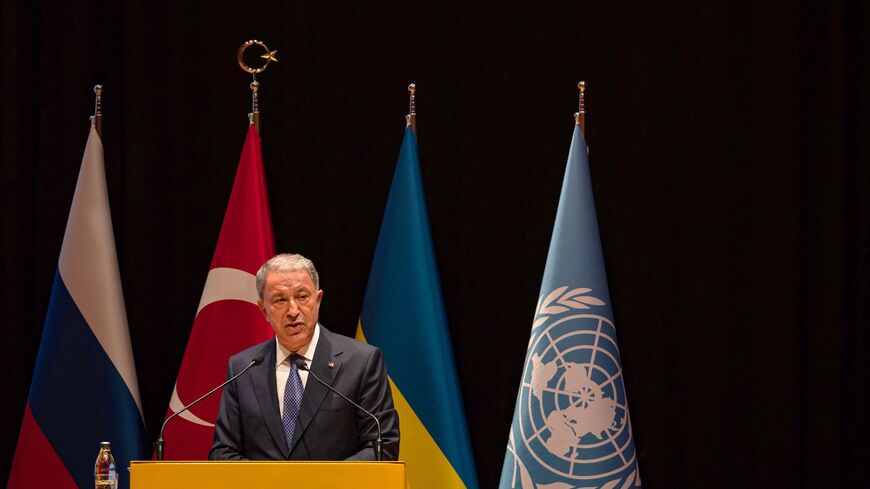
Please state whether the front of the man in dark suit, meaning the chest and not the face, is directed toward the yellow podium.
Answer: yes

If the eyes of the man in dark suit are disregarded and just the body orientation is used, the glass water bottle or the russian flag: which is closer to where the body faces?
the glass water bottle

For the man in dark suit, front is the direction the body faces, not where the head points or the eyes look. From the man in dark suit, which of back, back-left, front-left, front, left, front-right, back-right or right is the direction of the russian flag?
back-right

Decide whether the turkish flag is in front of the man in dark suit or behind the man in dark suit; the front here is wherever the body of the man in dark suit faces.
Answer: behind

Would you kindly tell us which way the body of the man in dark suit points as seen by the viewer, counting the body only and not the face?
toward the camera
